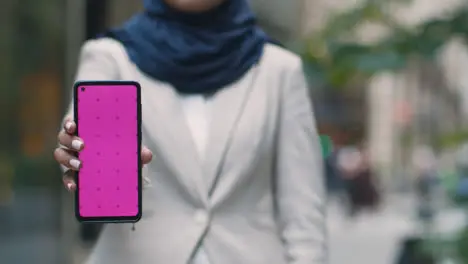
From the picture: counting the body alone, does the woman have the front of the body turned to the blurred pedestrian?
no

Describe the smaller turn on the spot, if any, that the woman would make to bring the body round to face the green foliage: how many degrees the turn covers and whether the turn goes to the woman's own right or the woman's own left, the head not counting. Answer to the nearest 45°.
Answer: approximately 135° to the woman's own left

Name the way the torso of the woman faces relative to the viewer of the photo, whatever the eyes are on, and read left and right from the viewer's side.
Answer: facing the viewer
